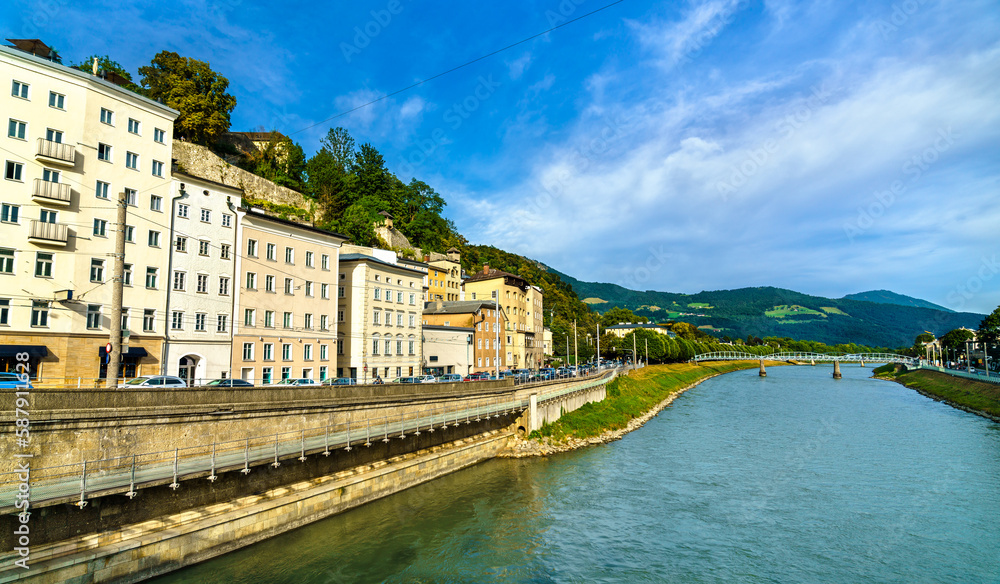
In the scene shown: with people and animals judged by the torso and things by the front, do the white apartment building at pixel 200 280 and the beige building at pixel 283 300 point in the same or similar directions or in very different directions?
same or similar directions

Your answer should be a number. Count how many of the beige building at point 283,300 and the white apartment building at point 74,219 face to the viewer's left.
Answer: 0

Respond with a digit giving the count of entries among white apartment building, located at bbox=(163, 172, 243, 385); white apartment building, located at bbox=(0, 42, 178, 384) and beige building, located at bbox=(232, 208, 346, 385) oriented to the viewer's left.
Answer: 0

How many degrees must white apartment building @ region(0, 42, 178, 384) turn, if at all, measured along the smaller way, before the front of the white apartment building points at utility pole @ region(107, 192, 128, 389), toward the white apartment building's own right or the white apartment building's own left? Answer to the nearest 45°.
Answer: approximately 45° to the white apartment building's own right

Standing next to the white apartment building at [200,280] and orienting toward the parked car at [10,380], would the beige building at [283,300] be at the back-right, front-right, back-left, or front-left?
back-left

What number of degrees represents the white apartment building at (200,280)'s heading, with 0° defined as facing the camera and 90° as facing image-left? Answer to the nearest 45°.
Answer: approximately 315°

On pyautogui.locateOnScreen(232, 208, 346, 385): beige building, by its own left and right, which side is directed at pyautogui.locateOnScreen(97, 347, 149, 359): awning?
right

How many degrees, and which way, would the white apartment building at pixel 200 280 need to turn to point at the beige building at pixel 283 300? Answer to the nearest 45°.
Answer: approximately 90° to its left

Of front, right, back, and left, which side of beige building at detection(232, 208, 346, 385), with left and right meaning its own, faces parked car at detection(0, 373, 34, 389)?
right

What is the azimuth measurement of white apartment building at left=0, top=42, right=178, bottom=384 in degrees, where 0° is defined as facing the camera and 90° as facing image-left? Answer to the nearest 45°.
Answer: approximately 315°

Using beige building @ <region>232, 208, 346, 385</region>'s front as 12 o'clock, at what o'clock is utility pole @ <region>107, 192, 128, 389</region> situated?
The utility pole is roughly at 2 o'clock from the beige building.
